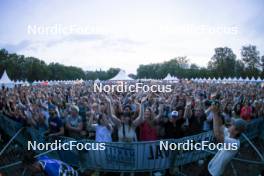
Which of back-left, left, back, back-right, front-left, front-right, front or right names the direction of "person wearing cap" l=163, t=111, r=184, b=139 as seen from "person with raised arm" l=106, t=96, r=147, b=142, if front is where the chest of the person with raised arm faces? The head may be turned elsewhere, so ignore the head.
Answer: back-left

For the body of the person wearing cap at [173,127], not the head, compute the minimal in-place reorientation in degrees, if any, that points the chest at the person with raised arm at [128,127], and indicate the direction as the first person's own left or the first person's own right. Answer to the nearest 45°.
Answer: approximately 45° to the first person's own right

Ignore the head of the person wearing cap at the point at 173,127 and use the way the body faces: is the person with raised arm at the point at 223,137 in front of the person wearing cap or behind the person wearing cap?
in front

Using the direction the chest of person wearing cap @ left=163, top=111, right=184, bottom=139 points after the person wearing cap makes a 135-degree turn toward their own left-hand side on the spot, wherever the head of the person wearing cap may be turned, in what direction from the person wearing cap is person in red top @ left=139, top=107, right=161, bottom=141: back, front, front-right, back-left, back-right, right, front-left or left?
back

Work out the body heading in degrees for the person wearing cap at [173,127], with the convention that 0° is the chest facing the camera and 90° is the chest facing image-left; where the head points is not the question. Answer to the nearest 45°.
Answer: approximately 0°

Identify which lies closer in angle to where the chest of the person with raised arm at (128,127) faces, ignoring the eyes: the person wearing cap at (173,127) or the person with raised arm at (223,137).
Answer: the person with raised arm

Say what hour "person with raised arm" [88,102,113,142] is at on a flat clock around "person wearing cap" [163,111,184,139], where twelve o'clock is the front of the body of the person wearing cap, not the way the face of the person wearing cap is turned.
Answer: The person with raised arm is roughly at 2 o'clock from the person wearing cap.

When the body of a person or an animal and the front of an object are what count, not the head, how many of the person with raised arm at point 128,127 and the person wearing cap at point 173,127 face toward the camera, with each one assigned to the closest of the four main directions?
2

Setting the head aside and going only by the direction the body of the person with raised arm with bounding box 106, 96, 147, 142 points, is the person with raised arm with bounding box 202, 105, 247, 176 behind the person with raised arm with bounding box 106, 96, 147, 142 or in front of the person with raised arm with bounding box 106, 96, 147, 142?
in front

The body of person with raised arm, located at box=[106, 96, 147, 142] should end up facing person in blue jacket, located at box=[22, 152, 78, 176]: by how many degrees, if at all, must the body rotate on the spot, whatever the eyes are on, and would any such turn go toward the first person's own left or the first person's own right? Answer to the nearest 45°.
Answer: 0° — they already face them

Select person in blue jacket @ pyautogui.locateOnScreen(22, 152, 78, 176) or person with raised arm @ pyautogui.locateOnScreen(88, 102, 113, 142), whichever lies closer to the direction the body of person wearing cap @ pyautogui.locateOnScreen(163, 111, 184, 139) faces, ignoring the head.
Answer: the person in blue jacket

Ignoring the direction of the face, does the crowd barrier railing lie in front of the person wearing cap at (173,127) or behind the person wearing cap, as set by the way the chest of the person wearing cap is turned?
in front
